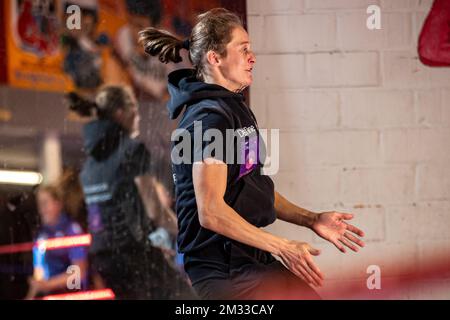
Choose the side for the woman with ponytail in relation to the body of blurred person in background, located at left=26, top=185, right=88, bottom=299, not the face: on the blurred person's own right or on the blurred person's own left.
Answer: on the blurred person's own left

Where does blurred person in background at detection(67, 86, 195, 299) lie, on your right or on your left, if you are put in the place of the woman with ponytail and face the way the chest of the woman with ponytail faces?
on your left

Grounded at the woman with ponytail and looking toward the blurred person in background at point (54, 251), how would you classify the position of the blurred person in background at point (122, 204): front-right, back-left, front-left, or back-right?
front-right

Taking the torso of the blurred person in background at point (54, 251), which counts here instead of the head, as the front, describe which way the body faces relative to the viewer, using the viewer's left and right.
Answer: facing the viewer and to the left of the viewer

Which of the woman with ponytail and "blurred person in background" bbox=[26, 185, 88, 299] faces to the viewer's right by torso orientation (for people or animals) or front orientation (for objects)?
the woman with ponytail

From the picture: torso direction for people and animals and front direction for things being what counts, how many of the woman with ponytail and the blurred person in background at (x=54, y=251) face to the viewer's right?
1

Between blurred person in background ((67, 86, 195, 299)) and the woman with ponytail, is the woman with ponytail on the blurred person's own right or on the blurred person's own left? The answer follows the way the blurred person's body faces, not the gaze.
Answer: on the blurred person's own right

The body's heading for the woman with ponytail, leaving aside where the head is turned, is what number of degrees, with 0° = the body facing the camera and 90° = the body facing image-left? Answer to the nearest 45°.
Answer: approximately 270°

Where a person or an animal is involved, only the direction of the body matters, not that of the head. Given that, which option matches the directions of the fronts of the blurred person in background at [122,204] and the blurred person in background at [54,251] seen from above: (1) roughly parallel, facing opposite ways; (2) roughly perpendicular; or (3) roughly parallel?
roughly parallel, facing opposite ways
